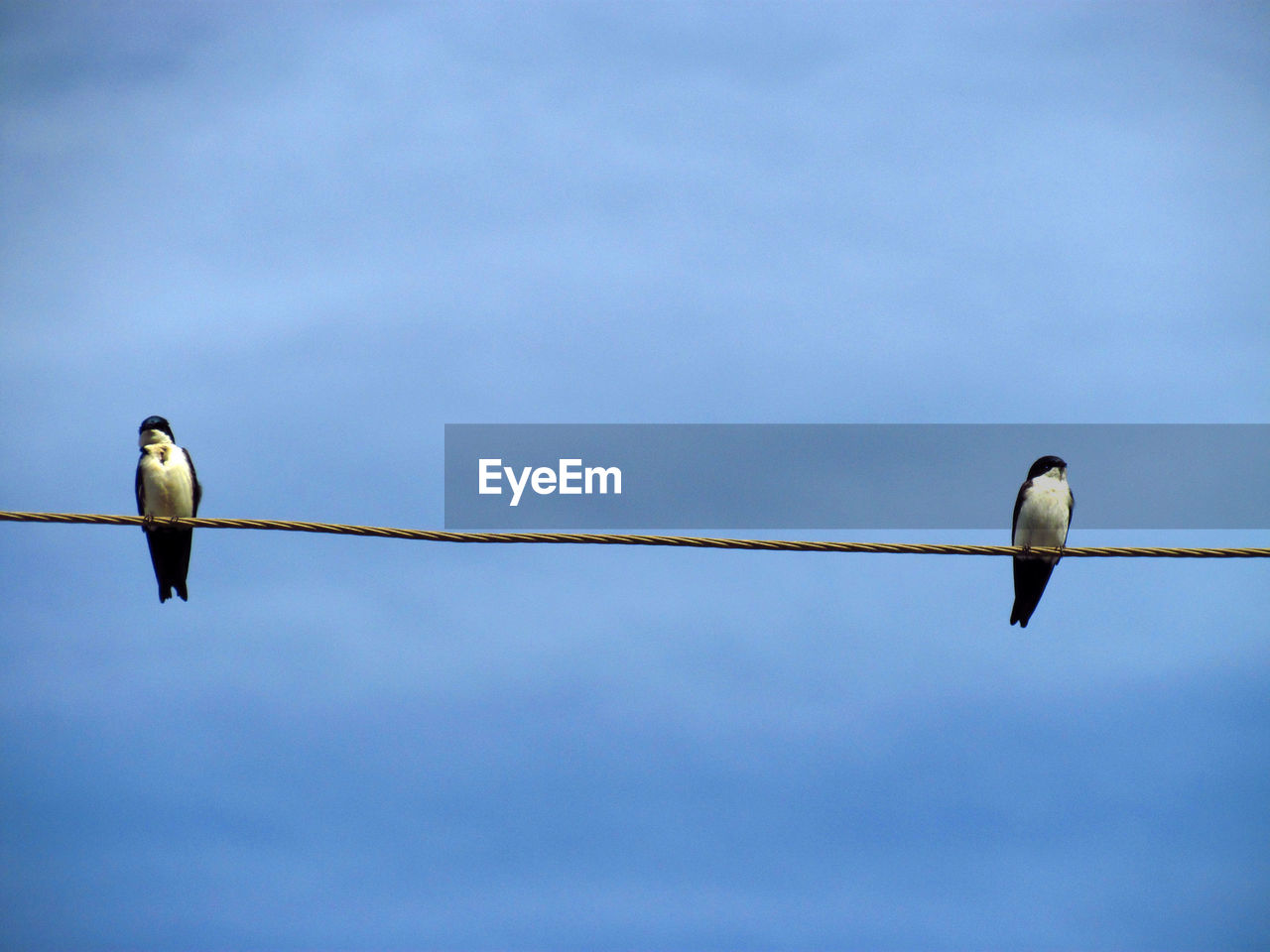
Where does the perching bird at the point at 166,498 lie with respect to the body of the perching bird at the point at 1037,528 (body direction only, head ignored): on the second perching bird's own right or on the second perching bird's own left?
on the second perching bird's own right

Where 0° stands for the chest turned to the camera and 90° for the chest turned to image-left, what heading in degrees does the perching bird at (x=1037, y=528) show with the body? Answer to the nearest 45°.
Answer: approximately 315°
